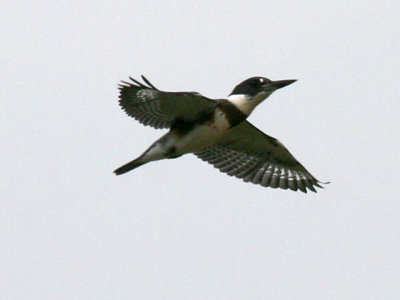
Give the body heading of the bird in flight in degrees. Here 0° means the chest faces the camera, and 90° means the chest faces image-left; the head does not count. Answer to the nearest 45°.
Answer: approximately 270°
